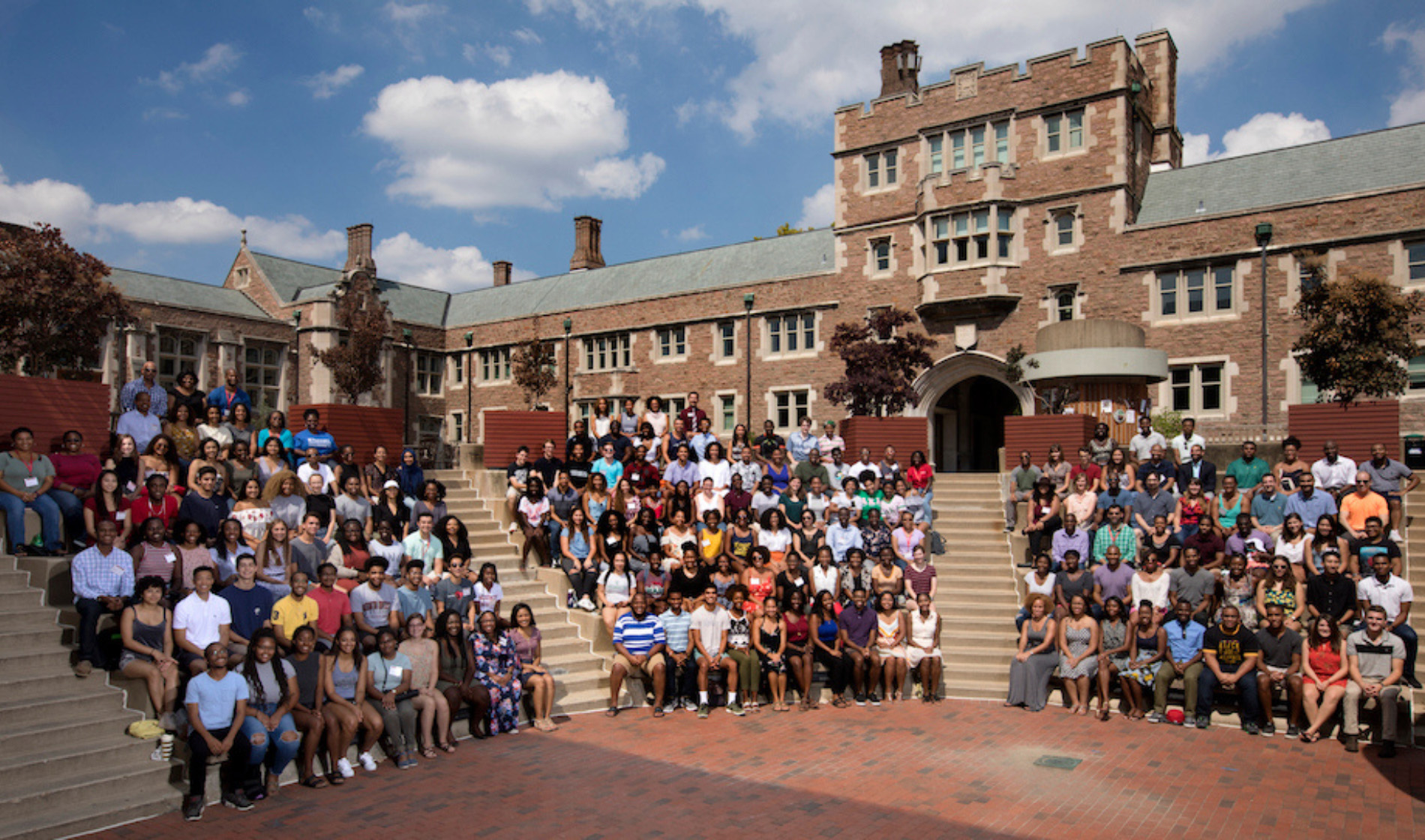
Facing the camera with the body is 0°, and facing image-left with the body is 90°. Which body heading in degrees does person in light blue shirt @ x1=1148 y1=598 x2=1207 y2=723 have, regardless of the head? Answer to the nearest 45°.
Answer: approximately 0°

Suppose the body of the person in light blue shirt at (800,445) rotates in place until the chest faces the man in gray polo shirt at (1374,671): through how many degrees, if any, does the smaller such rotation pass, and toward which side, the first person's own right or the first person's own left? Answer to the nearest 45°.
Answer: approximately 45° to the first person's own left

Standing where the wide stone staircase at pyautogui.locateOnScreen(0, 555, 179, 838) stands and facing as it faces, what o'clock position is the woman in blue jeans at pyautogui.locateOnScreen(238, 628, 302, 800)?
The woman in blue jeans is roughly at 11 o'clock from the wide stone staircase.

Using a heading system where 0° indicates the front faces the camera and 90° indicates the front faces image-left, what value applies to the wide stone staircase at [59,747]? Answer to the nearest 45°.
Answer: approximately 315°

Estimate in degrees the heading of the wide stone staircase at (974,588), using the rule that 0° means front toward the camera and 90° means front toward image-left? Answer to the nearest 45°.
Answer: approximately 0°

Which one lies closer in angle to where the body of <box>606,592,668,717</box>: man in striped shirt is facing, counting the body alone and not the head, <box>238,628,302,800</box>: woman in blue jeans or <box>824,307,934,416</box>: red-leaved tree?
the woman in blue jeans
